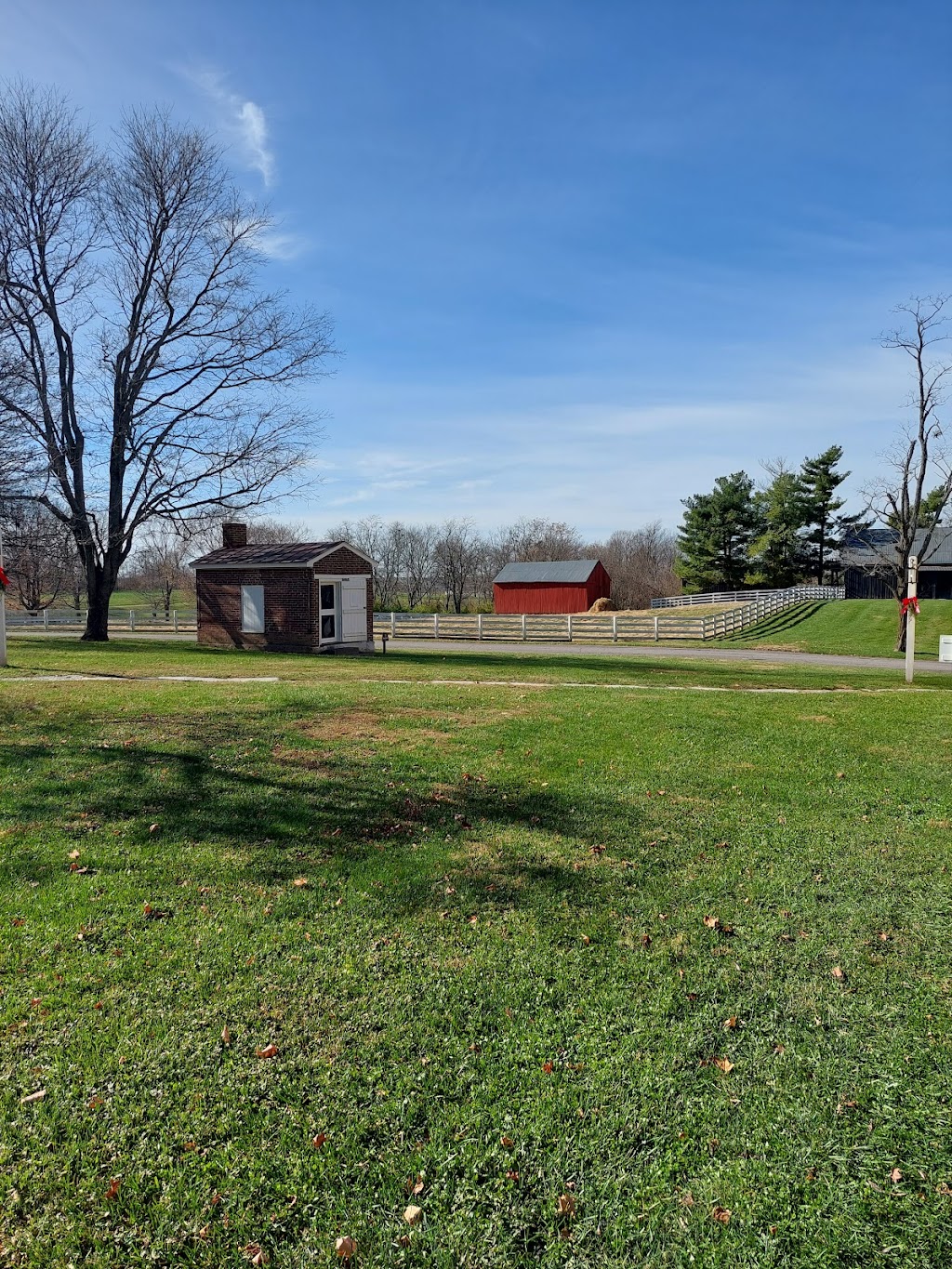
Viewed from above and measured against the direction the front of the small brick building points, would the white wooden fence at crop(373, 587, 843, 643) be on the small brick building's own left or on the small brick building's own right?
on the small brick building's own left

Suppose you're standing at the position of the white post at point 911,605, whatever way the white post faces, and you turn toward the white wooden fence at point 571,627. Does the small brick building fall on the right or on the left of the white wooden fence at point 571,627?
left

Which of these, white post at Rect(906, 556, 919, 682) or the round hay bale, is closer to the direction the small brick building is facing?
the white post

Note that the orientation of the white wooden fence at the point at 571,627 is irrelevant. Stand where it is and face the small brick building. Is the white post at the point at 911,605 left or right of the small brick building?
left

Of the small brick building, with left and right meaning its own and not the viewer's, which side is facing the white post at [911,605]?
front

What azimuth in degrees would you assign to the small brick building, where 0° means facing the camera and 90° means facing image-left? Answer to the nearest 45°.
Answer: approximately 315°

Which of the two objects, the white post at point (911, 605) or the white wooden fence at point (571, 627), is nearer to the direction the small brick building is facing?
the white post

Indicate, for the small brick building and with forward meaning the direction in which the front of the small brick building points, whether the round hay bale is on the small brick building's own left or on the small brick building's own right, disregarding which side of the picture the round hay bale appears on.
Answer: on the small brick building's own left
